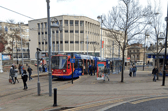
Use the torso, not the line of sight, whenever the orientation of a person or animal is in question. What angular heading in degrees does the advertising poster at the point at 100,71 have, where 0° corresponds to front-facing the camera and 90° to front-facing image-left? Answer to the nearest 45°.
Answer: approximately 0°
